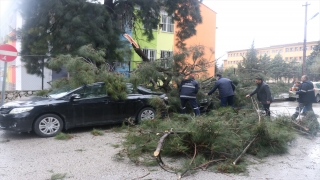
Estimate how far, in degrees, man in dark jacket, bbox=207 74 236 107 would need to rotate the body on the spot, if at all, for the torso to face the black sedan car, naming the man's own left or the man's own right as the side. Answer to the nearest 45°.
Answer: approximately 90° to the man's own left

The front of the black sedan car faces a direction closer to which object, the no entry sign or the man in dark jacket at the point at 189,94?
the no entry sign

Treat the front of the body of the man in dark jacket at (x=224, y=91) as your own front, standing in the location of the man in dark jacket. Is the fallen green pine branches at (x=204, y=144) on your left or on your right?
on your left

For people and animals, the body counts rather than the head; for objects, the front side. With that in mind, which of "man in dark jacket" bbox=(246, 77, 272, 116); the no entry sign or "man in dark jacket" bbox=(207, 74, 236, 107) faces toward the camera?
the no entry sign

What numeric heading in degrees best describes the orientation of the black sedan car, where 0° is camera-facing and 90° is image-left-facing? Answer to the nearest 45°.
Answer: approximately 45°

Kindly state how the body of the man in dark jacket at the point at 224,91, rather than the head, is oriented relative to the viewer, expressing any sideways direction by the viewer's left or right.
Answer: facing away from the viewer and to the left of the viewer

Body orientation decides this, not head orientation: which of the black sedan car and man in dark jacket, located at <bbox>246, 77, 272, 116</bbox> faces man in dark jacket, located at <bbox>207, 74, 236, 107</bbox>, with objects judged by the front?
man in dark jacket, located at <bbox>246, 77, 272, 116</bbox>

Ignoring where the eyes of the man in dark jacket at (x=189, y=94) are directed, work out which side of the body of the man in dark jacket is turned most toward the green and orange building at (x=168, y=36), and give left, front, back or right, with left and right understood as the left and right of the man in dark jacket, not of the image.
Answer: front

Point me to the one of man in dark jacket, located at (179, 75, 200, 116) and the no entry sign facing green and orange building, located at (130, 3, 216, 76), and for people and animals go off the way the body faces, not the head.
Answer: the man in dark jacket

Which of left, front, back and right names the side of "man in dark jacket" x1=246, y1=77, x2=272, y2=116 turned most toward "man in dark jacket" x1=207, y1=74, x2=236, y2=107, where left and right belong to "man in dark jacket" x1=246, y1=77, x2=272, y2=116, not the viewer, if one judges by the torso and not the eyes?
front

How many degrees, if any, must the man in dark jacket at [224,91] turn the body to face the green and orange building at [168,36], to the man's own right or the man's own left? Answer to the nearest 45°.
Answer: approximately 45° to the man's own right

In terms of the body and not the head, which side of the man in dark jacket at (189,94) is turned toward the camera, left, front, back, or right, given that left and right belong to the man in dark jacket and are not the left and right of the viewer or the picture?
back

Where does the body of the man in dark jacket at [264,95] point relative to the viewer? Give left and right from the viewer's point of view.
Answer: facing to the left of the viewer
